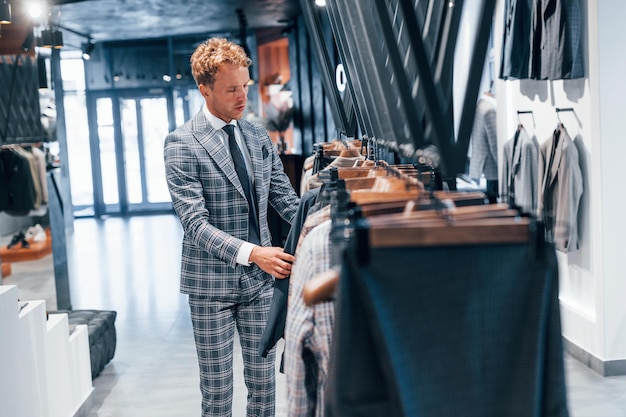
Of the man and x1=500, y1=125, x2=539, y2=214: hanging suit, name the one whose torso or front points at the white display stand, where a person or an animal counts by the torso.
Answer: the hanging suit

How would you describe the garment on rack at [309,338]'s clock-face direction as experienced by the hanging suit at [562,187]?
The garment on rack is roughly at 11 o'clock from the hanging suit.

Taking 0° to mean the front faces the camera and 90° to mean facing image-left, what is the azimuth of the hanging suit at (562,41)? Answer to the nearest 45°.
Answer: approximately 45°

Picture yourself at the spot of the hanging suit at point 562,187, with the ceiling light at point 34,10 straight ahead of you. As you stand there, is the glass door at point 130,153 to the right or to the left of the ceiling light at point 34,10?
right

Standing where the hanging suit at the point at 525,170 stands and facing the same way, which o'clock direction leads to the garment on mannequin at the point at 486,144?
The garment on mannequin is roughly at 4 o'clock from the hanging suit.

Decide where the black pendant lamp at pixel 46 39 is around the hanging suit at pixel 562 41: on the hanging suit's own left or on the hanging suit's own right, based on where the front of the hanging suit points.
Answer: on the hanging suit's own right

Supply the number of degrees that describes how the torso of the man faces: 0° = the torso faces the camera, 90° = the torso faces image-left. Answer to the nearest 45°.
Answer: approximately 315°

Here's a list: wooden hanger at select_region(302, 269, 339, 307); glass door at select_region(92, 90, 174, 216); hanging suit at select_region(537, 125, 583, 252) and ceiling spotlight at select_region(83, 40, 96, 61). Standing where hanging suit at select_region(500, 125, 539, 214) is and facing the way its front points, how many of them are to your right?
2

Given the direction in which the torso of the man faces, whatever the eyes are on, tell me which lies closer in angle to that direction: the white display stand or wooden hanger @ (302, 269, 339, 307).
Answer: the wooden hanger

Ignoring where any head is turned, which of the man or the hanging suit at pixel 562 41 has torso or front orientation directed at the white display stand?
the hanging suit

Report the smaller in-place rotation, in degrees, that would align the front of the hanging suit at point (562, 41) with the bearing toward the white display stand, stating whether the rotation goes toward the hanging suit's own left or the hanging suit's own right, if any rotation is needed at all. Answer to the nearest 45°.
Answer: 0° — it already faces it

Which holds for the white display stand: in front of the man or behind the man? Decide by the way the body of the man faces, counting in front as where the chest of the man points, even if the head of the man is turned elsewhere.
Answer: behind
